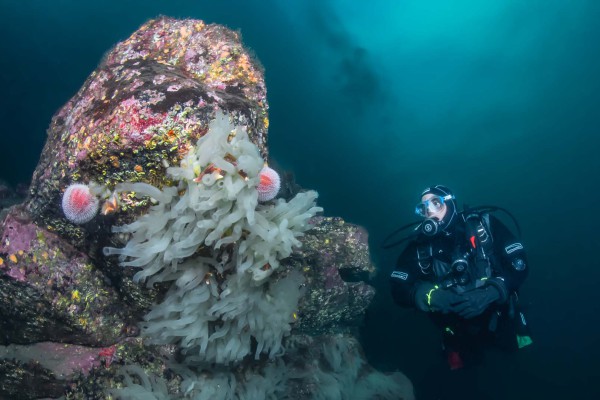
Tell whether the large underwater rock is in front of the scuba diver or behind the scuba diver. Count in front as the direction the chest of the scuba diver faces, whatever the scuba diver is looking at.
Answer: in front

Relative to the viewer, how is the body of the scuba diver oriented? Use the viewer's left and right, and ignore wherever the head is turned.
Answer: facing the viewer and to the left of the viewer

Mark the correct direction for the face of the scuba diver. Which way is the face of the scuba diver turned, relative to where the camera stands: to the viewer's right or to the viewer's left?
to the viewer's left
